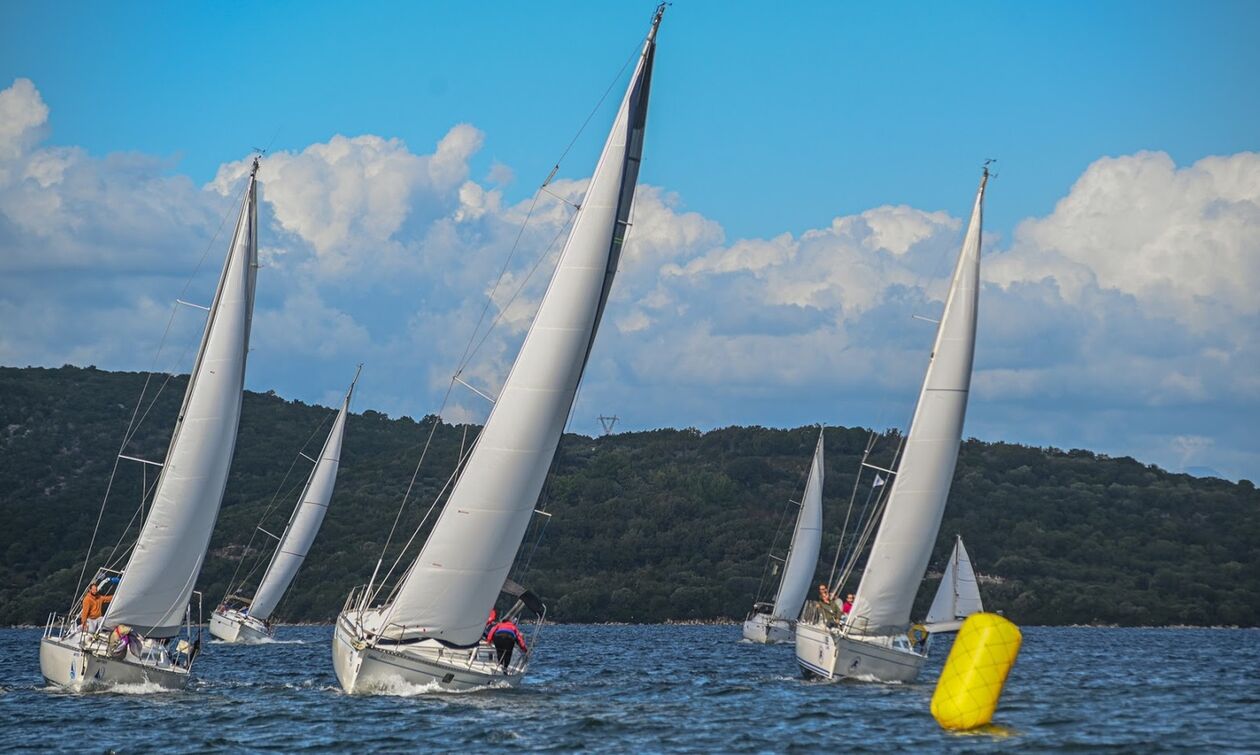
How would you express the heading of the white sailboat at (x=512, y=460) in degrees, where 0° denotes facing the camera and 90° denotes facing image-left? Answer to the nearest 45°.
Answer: approximately 45°

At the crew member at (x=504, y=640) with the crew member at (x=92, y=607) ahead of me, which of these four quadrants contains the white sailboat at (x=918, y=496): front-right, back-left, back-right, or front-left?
back-right

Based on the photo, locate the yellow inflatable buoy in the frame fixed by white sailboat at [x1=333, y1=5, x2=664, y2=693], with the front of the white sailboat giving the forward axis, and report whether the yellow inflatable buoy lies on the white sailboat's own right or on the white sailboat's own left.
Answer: on the white sailboat's own left

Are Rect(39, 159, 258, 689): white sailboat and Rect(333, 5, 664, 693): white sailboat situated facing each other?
no

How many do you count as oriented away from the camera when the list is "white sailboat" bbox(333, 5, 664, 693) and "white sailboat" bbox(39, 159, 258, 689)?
0

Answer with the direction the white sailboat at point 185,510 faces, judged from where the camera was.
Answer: facing the viewer and to the left of the viewer

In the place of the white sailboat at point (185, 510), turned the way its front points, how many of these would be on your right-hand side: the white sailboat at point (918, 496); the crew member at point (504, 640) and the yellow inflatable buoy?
0

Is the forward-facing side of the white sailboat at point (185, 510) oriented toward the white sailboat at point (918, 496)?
no

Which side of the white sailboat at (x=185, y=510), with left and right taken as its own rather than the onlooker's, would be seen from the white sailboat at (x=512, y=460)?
left

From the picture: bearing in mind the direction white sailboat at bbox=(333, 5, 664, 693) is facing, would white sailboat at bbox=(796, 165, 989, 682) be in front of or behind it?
behind

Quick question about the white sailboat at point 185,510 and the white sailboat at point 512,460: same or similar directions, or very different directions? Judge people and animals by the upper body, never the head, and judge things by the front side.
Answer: same or similar directions

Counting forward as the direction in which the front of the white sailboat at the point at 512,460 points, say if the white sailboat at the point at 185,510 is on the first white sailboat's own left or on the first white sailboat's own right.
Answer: on the first white sailboat's own right

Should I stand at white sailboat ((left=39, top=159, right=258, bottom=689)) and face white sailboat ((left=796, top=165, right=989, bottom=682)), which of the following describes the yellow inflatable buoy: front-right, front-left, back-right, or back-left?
front-right

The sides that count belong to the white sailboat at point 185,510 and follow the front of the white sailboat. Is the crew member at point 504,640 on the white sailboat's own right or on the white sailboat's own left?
on the white sailboat's own left

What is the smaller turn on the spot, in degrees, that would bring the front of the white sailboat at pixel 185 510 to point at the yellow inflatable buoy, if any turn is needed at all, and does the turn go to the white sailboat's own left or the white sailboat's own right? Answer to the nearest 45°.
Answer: approximately 90° to the white sailboat's own left

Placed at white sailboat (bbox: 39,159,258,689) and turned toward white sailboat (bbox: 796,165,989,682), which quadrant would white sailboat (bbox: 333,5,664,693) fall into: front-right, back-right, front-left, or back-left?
front-right
